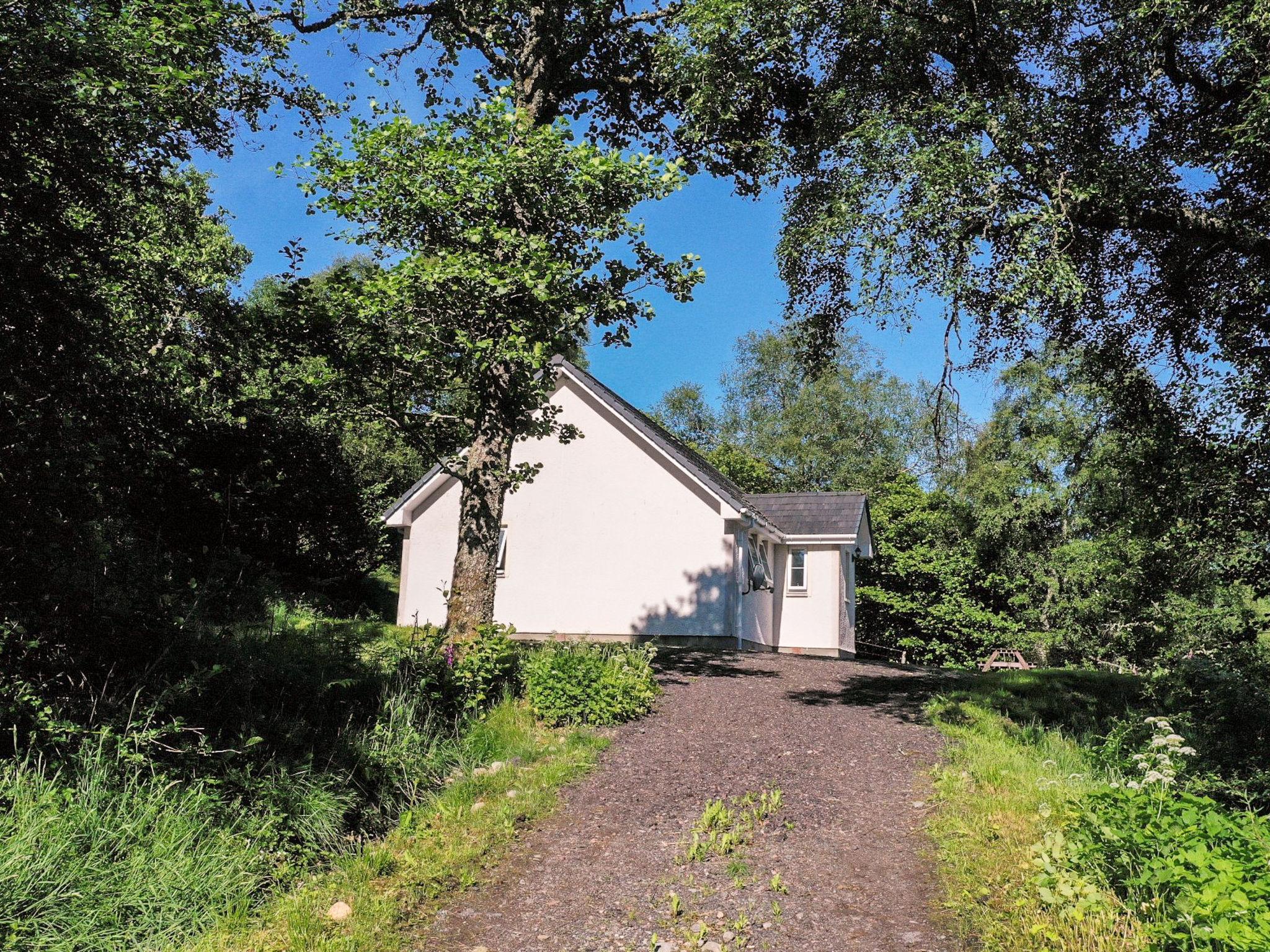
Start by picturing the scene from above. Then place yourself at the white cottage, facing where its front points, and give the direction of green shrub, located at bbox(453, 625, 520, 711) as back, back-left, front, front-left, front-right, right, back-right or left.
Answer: right

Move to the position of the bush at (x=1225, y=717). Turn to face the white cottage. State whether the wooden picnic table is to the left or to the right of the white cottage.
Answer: right

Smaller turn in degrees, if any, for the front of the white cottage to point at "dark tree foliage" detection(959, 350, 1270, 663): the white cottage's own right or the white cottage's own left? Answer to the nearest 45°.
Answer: approximately 45° to the white cottage's own left

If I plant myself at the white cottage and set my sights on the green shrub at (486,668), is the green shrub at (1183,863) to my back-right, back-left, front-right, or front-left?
front-left

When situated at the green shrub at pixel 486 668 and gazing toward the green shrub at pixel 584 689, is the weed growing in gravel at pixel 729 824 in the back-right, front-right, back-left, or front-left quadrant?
front-right
